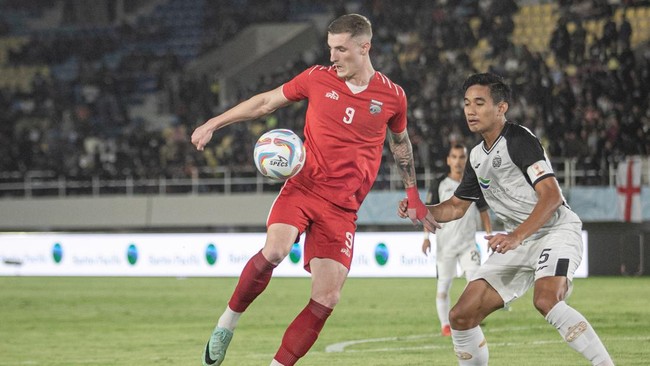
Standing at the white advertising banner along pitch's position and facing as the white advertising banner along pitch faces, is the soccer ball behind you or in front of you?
in front

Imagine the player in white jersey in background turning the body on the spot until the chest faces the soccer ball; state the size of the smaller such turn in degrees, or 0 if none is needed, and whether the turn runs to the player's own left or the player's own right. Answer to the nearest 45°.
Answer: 0° — they already face it

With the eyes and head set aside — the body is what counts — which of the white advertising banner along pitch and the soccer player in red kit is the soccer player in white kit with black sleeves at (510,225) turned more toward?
the soccer player in red kit

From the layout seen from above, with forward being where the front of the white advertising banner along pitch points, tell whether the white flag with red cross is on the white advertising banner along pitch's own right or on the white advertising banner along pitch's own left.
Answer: on the white advertising banner along pitch's own left

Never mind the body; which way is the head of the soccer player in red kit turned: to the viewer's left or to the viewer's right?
to the viewer's left

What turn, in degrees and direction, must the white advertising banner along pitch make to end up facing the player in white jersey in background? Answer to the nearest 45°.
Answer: approximately 45° to its left

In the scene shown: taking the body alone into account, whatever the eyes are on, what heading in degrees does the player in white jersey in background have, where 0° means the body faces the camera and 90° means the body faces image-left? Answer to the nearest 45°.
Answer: approximately 0°

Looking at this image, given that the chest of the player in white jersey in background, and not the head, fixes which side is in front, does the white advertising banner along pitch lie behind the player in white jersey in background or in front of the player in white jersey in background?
behind

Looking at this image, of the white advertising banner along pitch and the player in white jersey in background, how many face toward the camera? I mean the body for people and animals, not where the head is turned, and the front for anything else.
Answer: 2
